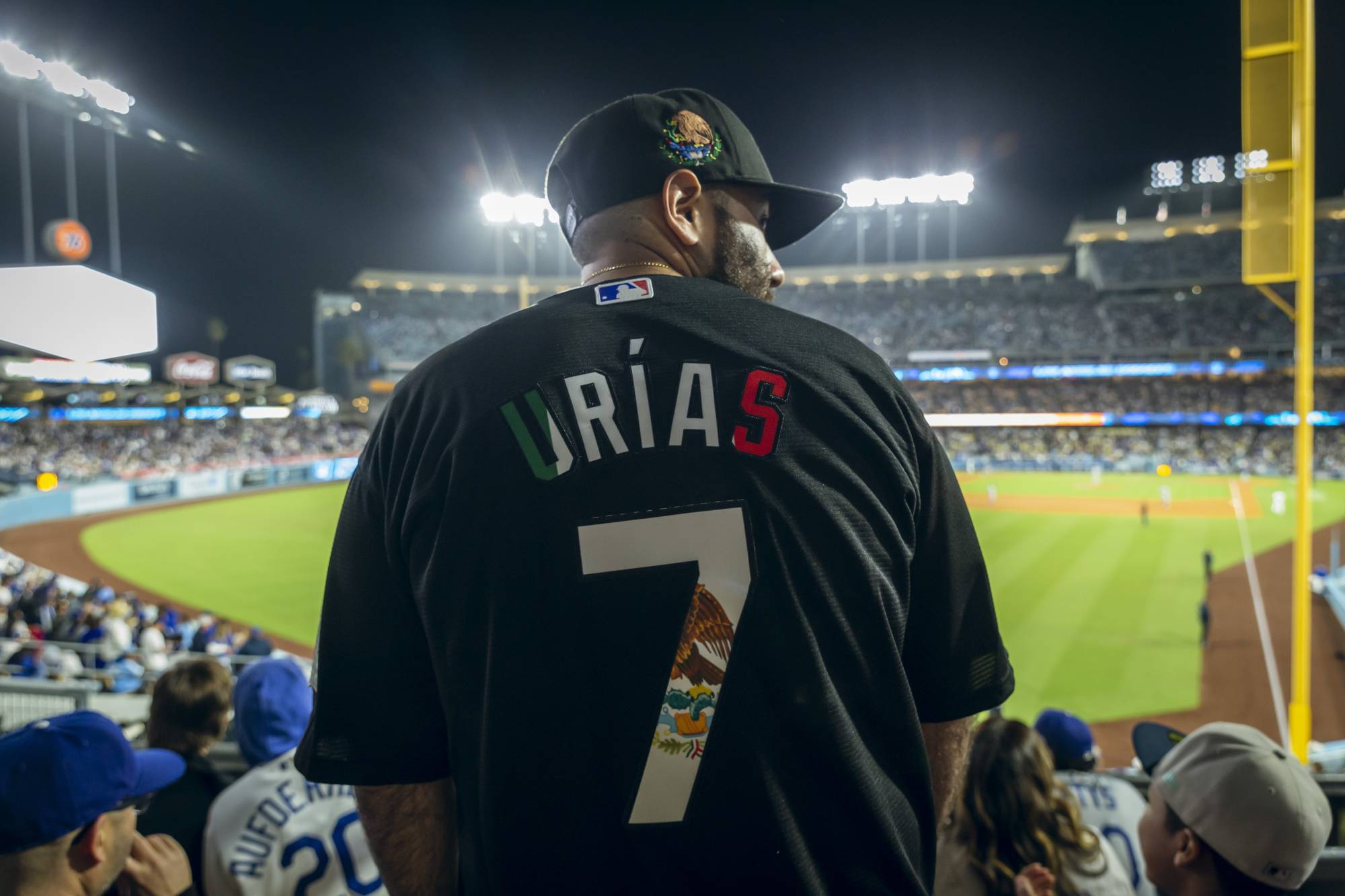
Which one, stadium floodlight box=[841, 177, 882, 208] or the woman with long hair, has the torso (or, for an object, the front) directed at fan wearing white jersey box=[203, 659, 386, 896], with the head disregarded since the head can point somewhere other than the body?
the stadium floodlight

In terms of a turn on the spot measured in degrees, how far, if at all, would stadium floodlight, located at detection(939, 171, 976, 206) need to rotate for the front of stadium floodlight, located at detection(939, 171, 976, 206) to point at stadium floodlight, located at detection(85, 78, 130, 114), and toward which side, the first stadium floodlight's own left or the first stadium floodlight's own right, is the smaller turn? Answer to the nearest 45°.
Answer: approximately 45° to the first stadium floodlight's own right

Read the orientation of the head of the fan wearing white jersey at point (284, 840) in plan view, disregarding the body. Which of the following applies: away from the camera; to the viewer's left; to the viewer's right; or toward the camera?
away from the camera

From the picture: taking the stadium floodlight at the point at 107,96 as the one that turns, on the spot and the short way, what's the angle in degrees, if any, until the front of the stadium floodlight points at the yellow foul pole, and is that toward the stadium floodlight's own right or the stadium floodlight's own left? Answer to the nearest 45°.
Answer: approximately 45° to the stadium floodlight's own right

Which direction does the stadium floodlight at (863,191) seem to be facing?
toward the camera

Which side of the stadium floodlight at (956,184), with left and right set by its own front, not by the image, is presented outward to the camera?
front

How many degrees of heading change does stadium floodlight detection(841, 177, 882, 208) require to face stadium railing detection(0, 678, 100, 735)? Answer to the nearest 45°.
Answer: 0° — it already faces it

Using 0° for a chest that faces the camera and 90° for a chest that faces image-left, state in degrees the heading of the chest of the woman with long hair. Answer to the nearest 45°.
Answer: approximately 180°

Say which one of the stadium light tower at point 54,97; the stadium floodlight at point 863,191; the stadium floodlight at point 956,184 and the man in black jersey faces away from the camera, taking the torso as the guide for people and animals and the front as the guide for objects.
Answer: the man in black jersey

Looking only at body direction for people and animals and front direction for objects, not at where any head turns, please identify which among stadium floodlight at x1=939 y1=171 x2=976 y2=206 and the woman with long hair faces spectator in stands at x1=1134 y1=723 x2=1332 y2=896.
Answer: the stadium floodlight

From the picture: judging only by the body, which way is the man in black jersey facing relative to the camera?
away from the camera

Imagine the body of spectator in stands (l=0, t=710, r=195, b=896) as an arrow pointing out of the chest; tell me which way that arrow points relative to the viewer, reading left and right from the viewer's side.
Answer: facing away from the viewer and to the right of the viewer

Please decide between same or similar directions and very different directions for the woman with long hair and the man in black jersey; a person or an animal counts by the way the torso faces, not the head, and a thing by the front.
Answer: same or similar directions

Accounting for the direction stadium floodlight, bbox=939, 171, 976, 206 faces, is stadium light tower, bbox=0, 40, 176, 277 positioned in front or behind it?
in front

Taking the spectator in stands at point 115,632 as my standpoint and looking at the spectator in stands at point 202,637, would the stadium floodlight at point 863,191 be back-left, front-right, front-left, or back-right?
front-left

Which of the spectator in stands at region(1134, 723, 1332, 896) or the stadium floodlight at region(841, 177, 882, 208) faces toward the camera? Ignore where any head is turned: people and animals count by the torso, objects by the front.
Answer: the stadium floodlight

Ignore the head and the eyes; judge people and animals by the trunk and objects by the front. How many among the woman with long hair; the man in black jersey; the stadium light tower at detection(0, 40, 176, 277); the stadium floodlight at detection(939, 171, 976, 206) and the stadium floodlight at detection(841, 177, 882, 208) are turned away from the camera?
2

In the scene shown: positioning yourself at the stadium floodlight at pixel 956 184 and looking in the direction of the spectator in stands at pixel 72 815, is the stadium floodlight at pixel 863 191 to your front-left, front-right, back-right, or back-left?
front-right

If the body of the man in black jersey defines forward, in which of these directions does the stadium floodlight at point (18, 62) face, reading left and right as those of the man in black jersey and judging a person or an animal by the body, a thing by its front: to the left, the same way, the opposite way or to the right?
to the right

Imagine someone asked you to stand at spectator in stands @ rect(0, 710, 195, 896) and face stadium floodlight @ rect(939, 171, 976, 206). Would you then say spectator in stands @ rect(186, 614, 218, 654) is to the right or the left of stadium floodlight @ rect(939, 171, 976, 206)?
left

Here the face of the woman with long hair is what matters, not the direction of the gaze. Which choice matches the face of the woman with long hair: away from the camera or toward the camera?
away from the camera

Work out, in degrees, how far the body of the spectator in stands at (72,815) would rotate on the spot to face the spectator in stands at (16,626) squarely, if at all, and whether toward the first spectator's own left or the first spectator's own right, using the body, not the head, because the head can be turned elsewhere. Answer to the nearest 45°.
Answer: approximately 45° to the first spectator's own left
